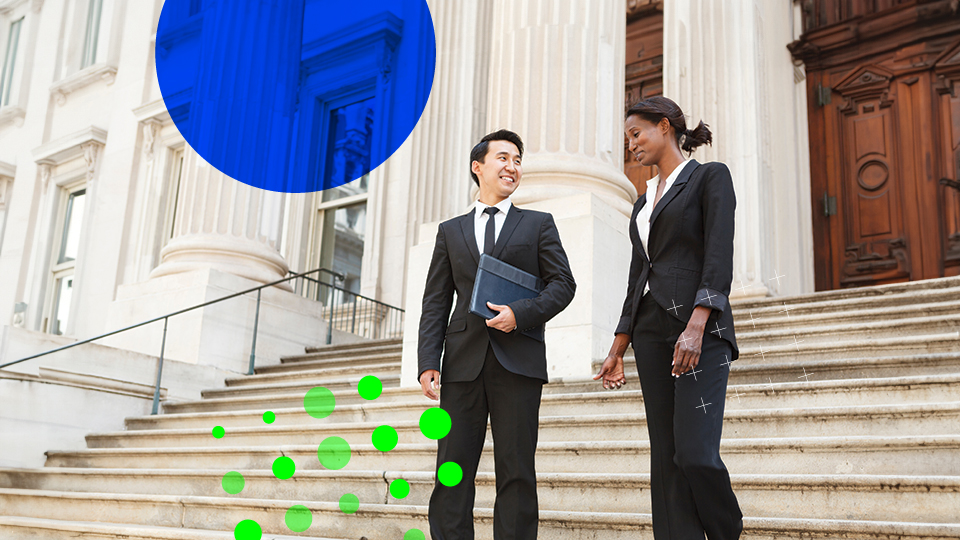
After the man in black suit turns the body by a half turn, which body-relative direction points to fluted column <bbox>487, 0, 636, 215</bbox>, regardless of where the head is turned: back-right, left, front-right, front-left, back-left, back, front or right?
front

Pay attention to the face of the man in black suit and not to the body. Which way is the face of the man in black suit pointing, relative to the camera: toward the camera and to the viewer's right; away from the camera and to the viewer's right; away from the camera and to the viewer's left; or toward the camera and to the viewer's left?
toward the camera and to the viewer's right

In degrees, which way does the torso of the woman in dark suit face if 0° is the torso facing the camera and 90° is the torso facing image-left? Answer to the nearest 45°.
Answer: approximately 45°

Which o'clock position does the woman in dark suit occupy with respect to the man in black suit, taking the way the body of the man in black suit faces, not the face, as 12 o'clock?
The woman in dark suit is roughly at 10 o'clock from the man in black suit.

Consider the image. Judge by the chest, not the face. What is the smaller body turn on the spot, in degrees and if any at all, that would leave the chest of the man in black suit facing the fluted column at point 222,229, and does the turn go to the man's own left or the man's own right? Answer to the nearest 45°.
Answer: approximately 135° to the man's own right

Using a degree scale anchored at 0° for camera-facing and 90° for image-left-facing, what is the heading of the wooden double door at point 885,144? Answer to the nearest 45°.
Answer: approximately 45°
